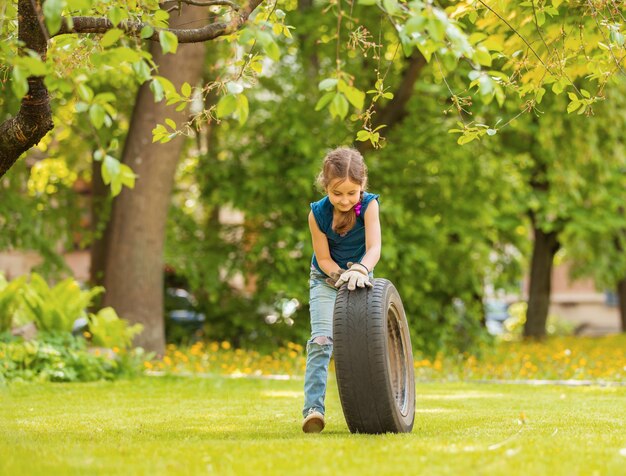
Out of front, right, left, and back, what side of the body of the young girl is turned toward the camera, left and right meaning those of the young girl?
front

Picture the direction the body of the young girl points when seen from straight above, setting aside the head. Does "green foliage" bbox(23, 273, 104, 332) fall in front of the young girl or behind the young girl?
behind

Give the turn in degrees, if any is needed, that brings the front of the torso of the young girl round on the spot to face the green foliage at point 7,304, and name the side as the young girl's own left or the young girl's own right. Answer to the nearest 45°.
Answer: approximately 135° to the young girl's own right

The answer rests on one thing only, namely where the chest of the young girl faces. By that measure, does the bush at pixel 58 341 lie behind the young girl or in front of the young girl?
behind
